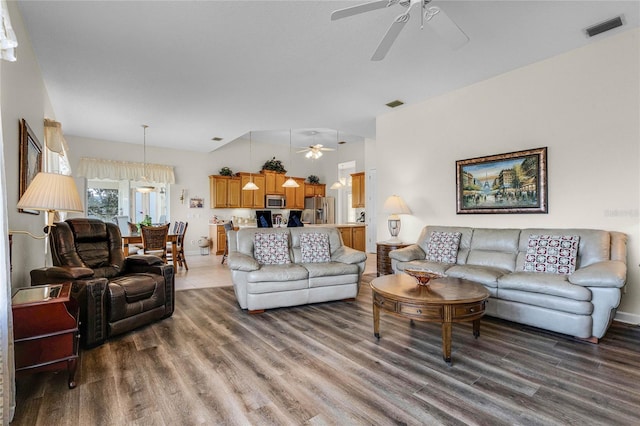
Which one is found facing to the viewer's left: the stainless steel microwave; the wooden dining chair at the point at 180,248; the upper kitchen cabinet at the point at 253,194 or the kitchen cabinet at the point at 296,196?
the wooden dining chair

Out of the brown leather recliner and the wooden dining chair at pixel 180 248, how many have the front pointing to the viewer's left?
1

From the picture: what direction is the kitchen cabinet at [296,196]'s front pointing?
toward the camera

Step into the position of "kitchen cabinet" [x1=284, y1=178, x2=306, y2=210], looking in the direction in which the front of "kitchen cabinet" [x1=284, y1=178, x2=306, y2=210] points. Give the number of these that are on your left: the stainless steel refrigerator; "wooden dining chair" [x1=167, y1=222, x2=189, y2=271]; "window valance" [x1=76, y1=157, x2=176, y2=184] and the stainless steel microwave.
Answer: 1

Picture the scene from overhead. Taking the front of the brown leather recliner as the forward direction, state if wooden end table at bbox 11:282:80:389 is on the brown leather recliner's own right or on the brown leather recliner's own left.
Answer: on the brown leather recliner's own right

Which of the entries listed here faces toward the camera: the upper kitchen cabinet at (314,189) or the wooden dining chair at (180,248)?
the upper kitchen cabinet

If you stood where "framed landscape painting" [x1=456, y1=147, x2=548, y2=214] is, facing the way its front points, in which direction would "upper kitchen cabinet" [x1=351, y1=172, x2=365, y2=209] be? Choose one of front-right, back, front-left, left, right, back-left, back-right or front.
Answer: right

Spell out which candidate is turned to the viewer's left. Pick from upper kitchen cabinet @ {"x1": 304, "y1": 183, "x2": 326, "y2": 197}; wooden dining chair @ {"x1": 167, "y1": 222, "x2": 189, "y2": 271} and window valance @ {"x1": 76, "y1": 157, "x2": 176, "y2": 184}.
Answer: the wooden dining chair

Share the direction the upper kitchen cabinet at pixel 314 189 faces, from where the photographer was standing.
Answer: facing the viewer

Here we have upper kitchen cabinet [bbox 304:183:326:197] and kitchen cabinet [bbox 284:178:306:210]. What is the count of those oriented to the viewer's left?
0

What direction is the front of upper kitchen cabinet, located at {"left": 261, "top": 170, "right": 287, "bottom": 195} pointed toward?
toward the camera

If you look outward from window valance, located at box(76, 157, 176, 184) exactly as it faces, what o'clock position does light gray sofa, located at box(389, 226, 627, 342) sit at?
The light gray sofa is roughly at 11 o'clock from the window valance.

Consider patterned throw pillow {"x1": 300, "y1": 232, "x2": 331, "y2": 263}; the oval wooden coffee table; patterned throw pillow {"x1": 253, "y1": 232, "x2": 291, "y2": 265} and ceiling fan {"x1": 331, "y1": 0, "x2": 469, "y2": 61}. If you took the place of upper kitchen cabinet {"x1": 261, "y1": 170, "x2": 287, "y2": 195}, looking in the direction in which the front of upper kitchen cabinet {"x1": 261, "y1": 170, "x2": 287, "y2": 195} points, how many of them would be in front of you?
4

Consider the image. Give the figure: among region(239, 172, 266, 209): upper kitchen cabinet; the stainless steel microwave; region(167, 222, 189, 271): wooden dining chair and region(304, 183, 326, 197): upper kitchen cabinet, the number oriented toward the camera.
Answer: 3

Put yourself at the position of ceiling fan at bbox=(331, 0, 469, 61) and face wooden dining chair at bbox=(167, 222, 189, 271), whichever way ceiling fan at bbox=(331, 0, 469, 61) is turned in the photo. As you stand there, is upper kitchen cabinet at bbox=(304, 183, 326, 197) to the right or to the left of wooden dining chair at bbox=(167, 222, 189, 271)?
right

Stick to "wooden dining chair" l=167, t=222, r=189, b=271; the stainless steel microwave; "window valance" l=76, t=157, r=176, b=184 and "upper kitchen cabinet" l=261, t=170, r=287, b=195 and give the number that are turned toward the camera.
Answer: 3

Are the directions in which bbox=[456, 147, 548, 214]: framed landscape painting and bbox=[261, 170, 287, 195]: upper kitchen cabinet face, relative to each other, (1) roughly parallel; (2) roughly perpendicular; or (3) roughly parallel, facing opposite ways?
roughly perpendicular

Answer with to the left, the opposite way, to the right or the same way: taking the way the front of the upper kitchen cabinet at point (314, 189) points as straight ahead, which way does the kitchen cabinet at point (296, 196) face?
the same way

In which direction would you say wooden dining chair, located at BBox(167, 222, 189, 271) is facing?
to the viewer's left
